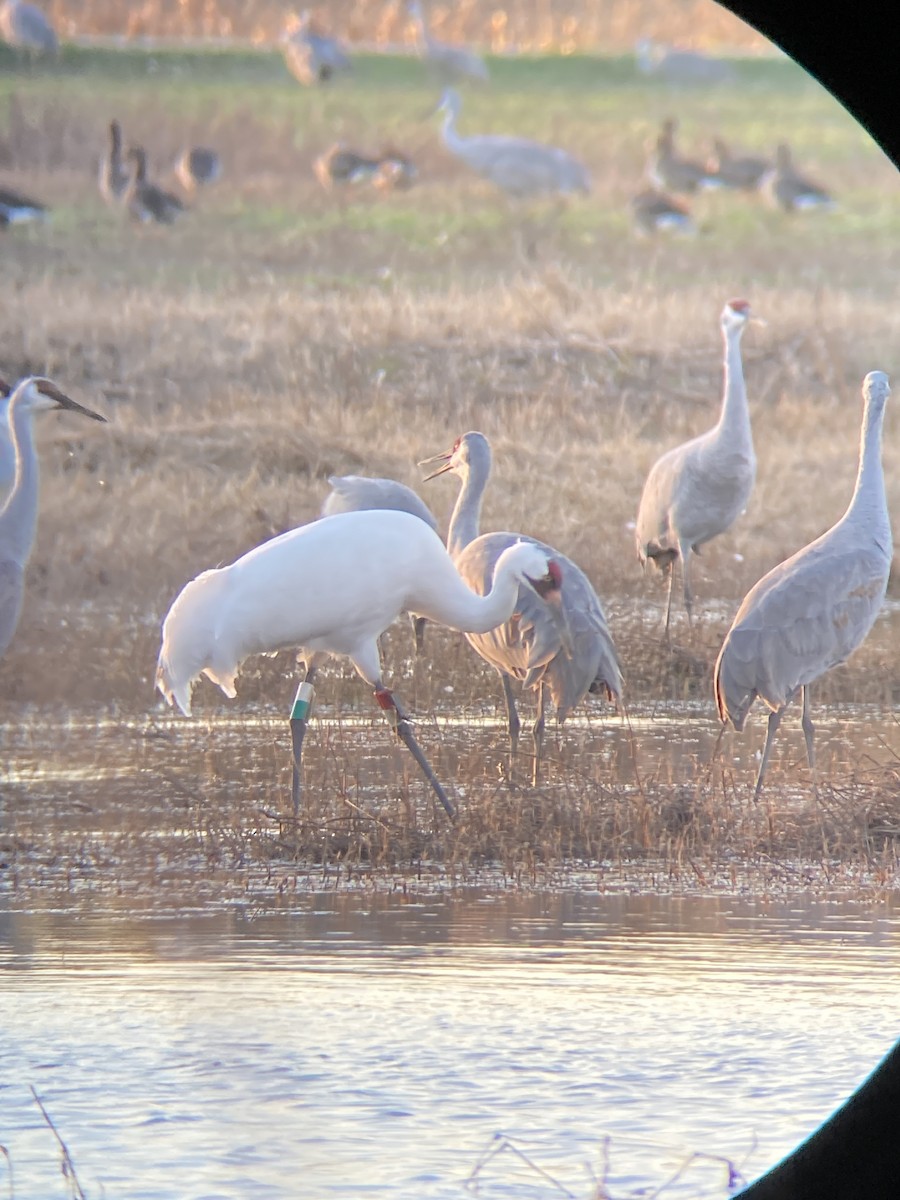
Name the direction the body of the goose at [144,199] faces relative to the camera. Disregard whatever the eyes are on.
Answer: to the viewer's left

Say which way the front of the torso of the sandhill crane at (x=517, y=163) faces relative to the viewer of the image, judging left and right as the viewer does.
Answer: facing to the left of the viewer

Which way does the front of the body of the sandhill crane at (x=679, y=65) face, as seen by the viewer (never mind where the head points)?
to the viewer's left

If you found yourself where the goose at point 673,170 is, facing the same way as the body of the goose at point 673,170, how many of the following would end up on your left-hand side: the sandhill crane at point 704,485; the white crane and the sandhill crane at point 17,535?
3

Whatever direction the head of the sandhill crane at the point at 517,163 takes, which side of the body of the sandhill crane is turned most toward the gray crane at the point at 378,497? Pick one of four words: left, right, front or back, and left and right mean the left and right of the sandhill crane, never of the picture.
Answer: left

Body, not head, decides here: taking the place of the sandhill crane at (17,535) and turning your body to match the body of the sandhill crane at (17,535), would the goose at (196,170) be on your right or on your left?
on your left

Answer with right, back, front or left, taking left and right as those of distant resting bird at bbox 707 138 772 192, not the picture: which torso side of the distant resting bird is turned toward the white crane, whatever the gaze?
left

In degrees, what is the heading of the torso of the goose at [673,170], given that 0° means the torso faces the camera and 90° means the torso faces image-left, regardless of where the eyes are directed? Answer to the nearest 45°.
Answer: approximately 90°

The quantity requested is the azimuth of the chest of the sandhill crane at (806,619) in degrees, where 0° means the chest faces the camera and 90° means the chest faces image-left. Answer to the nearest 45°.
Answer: approximately 225°

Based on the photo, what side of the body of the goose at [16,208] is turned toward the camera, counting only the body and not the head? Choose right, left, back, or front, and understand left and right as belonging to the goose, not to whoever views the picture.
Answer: left

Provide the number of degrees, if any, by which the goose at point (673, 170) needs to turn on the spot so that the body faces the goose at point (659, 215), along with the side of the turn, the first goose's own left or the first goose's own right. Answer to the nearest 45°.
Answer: approximately 90° to the first goose's own left

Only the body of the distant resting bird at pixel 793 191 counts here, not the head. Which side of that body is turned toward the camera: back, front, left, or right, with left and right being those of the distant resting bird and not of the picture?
left

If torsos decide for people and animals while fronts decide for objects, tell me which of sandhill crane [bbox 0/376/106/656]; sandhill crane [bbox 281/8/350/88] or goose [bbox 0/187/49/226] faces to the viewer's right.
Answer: sandhill crane [bbox 0/376/106/656]
